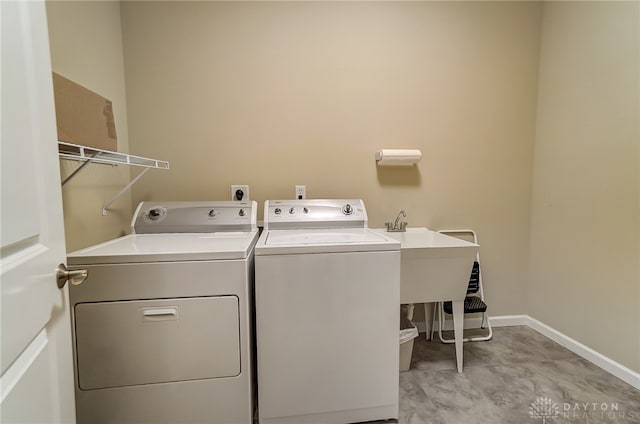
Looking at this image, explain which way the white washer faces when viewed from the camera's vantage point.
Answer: facing the viewer

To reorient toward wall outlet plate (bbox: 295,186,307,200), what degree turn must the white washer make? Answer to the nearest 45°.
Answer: approximately 180°

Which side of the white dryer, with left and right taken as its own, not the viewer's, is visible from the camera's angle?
front

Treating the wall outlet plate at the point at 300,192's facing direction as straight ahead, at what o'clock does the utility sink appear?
The utility sink is roughly at 10 o'clock from the wall outlet plate.

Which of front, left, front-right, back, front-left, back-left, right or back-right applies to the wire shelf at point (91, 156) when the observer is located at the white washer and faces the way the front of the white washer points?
right

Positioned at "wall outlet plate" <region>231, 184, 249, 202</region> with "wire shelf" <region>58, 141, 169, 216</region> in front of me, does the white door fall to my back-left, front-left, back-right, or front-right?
front-left

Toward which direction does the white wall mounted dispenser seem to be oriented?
toward the camera

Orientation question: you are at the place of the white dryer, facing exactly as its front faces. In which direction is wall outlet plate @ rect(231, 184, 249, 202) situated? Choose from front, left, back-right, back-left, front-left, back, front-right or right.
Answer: back-left

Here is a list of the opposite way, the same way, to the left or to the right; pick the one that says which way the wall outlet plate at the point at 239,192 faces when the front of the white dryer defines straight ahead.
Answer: the same way

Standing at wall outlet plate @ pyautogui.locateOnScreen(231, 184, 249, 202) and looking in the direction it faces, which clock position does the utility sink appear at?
The utility sink is roughly at 10 o'clock from the wall outlet plate.

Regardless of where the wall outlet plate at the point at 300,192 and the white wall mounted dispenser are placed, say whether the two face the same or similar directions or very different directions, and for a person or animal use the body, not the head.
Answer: same or similar directions

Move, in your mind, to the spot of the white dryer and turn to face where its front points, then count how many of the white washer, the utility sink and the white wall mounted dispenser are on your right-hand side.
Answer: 0

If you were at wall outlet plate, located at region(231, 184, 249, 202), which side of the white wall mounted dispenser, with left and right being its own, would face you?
right

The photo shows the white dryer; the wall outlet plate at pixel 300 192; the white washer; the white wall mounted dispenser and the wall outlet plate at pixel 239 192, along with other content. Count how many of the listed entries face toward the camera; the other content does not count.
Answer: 5
